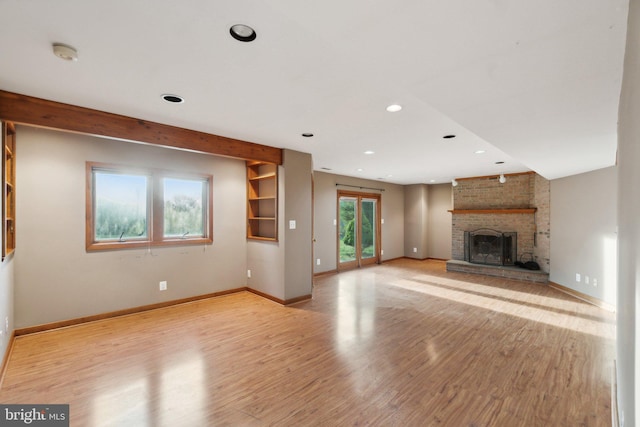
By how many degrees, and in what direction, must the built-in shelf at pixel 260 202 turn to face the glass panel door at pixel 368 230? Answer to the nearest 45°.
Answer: approximately 180°

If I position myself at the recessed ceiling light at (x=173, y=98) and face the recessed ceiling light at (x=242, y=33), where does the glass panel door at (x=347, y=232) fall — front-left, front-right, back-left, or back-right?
back-left

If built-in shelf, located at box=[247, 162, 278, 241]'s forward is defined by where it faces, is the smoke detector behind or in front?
in front

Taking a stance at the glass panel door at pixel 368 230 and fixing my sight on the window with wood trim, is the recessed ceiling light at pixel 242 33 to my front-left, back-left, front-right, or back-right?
front-left

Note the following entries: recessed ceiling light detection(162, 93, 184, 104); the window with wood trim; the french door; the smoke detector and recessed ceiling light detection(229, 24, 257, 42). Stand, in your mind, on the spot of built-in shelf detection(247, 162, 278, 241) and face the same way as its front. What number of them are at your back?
1

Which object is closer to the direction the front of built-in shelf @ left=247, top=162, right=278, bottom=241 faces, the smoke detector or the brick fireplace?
the smoke detector

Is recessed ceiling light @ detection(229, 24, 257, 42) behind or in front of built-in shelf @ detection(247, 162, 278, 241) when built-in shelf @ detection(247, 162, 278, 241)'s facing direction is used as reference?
in front

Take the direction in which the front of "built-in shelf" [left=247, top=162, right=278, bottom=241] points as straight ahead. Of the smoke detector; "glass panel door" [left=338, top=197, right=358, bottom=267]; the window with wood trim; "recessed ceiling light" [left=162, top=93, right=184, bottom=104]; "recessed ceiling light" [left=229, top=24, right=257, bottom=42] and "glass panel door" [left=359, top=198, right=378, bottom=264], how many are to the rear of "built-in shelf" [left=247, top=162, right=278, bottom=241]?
2

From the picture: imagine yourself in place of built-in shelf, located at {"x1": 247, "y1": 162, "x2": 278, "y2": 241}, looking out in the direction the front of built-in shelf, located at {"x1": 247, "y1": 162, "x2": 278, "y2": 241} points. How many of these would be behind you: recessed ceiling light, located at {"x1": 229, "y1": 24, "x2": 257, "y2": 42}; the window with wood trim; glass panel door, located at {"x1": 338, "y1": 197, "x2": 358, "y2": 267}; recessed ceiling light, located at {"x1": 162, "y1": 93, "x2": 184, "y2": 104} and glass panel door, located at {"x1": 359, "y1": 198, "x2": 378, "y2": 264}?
2

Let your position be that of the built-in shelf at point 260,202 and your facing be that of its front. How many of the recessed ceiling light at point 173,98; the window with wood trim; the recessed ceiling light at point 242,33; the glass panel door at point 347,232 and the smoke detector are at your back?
1

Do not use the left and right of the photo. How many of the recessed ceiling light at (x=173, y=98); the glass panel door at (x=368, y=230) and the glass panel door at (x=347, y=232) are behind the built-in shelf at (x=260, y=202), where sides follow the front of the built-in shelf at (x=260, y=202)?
2

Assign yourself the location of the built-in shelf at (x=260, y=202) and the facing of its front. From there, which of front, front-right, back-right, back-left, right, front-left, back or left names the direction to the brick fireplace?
back-left

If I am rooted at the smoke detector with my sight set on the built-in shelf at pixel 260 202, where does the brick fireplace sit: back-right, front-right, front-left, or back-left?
front-right

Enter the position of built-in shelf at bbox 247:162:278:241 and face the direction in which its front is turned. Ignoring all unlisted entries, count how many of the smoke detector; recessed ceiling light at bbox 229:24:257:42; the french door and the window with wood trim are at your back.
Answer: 1

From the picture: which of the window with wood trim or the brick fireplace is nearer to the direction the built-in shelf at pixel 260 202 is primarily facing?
the window with wood trim

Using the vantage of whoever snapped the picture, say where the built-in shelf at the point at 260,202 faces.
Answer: facing the viewer and to the left of the viewer
